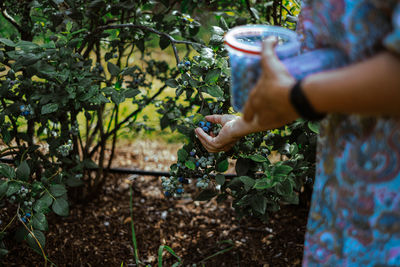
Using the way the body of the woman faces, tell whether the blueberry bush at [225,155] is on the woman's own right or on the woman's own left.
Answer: on the woman's own right

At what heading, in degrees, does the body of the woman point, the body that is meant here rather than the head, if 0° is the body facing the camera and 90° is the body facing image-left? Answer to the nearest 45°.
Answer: approximately 90°
